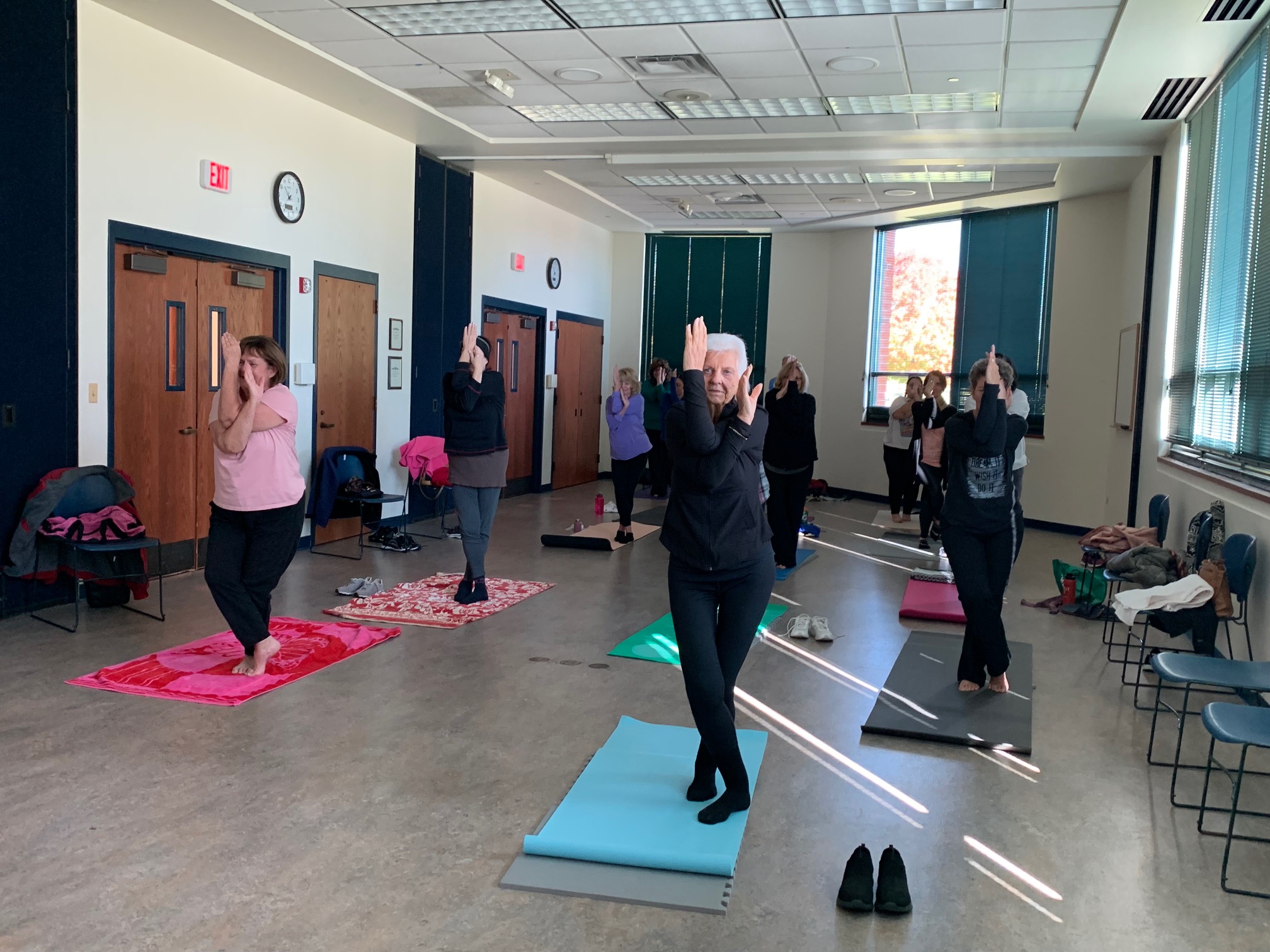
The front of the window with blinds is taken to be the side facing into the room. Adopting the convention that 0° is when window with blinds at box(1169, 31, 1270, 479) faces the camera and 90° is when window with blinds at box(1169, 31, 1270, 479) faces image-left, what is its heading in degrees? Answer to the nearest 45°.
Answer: approximately 90°

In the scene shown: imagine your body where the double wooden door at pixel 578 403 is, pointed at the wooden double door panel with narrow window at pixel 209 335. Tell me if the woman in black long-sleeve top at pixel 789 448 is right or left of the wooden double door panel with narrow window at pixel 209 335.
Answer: left

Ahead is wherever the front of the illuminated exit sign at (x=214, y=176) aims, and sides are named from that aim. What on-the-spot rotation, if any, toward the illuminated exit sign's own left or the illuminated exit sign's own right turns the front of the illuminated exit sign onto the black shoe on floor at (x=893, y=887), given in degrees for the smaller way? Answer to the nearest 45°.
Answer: approximately 45° to the illuminated exit sign's own right

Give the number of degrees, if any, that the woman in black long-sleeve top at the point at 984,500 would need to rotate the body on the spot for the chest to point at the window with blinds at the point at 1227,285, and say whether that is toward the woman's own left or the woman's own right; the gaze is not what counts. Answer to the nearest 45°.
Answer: approximately 135° to the woman's own left

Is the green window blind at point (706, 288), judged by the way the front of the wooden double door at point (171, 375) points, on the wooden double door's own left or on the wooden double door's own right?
on the wooden double door's own left

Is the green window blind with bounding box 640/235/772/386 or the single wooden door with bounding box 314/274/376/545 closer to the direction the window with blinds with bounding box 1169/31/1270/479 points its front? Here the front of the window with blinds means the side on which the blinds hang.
the single wooden door

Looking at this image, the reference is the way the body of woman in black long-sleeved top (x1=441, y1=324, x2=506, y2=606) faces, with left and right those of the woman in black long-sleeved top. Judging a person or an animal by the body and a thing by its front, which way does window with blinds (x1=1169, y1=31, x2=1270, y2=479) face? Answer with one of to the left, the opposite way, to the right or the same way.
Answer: to the right

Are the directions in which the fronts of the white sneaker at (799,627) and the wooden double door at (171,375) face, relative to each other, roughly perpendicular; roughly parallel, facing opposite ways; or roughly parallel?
roughly perpendicular

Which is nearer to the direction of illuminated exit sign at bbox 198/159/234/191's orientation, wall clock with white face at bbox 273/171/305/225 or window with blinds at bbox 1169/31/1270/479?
the window with blinds
